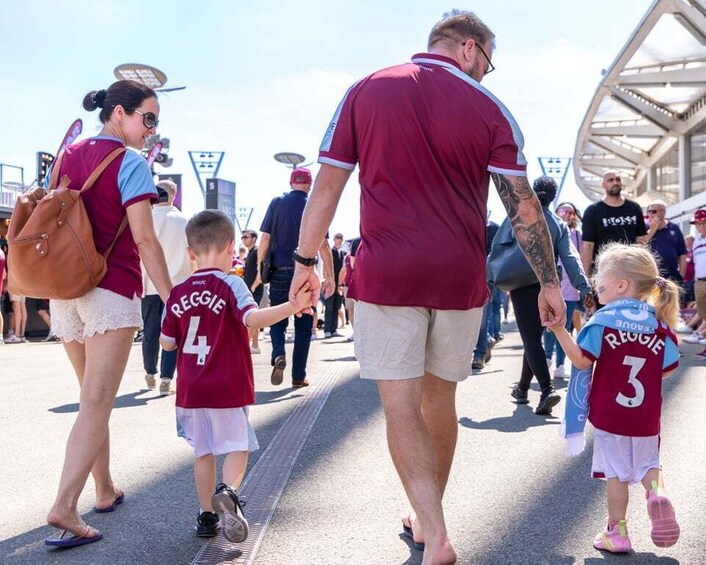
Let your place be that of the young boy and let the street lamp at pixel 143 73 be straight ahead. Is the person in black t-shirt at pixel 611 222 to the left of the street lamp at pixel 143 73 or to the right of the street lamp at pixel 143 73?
right

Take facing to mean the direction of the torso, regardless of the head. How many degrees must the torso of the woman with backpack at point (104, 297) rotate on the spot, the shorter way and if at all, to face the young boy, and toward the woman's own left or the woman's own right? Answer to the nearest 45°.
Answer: approximately 90° to the woman's own right

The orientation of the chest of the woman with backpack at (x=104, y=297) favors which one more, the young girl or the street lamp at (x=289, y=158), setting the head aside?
the street lamp

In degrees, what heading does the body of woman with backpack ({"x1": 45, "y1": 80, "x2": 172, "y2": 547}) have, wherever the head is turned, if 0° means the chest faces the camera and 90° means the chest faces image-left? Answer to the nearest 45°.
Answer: approximately 225°

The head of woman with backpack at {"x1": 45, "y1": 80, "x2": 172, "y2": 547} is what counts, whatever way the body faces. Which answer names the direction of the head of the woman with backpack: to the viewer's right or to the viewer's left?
to the viewer's right

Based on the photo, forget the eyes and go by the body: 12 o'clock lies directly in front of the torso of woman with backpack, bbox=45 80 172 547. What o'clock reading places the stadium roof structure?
The stadium roof structure is roughly at 12 o'clock from the woman with backpack.

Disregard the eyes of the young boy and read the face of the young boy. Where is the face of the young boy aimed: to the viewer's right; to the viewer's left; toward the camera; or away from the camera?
away from the camera

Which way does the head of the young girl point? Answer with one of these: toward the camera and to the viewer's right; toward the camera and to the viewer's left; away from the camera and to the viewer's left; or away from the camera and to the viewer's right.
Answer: away from the camera and to the viewer's left
